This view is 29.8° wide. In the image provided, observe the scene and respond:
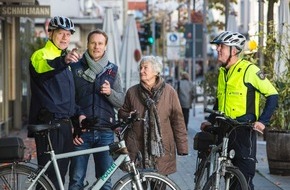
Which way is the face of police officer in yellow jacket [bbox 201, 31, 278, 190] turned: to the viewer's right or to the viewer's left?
to the viewer's left

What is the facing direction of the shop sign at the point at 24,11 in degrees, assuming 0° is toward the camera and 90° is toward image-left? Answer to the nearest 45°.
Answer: approximately 0°

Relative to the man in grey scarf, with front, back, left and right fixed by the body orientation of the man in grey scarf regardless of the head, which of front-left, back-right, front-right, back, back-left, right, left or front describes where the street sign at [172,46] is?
back

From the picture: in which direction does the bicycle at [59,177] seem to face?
to the viewer's right

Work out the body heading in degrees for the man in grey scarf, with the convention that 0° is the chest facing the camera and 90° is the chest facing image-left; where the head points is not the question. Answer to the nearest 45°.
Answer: approximately 0°

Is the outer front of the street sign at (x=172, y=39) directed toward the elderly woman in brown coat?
yes

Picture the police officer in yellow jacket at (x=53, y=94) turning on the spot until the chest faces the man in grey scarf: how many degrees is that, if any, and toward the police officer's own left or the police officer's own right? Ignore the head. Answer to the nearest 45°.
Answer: approximately 90° to the police officer's own left

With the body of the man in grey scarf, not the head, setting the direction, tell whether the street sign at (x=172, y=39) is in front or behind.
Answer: behind
